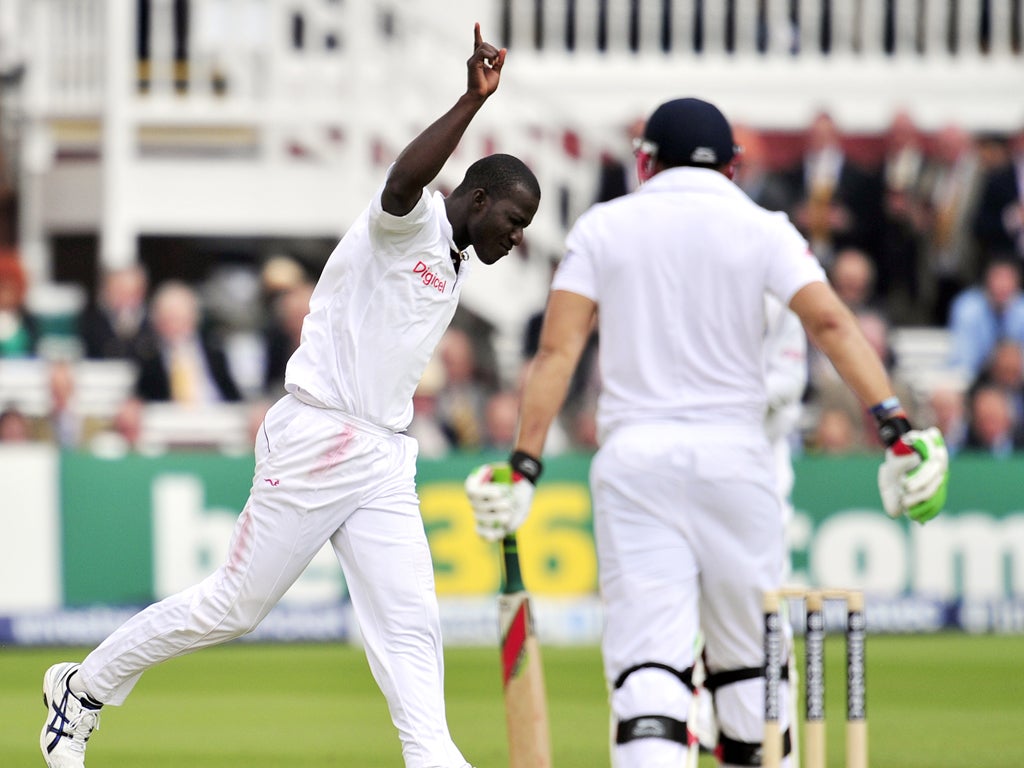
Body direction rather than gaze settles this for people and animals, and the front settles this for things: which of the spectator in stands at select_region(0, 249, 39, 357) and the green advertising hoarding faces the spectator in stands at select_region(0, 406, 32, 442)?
the spectator in stands at select_region(0, 249, 39, 357)

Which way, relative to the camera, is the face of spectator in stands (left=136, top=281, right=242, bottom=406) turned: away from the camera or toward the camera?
toward the camera

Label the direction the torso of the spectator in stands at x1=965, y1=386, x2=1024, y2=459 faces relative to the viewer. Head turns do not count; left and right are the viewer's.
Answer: facing the viewer

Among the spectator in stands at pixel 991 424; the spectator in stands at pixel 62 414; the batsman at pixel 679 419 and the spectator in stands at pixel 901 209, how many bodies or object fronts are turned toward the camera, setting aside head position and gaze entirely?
3

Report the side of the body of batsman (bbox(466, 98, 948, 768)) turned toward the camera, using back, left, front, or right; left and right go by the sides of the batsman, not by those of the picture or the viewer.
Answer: back

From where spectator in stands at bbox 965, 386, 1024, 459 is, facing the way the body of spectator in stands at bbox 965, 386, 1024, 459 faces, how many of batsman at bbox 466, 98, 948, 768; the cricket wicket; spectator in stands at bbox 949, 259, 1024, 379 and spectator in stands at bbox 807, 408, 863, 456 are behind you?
1

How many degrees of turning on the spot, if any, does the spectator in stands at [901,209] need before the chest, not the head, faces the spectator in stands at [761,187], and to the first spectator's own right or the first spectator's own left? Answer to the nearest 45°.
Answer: approximately 45° to the first spectator's own right

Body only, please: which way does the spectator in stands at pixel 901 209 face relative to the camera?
toward the camera

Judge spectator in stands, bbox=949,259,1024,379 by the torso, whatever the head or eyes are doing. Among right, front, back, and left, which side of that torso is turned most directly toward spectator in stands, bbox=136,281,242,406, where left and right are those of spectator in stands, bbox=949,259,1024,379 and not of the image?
right

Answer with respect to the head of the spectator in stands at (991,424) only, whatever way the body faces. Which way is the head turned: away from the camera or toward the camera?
toward the camera

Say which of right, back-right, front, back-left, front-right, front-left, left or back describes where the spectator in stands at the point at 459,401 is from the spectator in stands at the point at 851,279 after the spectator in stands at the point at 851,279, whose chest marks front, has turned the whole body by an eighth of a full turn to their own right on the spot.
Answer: front-right

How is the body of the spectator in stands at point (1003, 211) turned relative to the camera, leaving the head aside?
toward the camera

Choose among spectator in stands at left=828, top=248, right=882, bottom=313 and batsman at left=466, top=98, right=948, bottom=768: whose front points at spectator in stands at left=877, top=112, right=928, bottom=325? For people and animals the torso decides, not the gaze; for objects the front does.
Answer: the batsman
